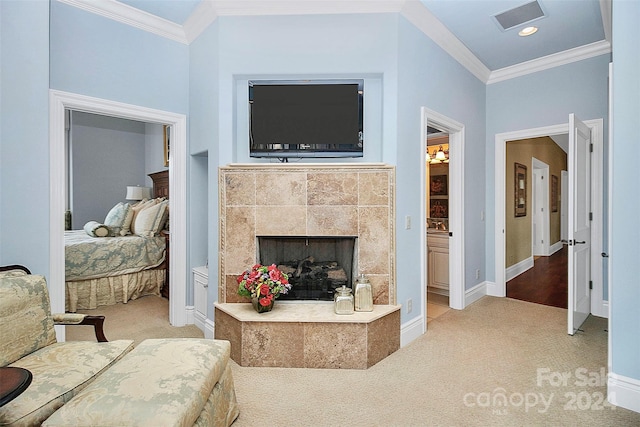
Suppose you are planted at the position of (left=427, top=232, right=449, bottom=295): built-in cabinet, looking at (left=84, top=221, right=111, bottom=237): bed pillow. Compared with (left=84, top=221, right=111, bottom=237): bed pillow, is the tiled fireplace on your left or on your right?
left

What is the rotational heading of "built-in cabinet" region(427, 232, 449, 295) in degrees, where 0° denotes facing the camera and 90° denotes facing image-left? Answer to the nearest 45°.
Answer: approximately 45°

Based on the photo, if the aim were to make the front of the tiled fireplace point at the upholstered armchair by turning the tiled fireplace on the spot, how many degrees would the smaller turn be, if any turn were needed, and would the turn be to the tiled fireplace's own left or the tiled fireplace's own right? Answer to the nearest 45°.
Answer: approximately 45° to the tiled fireplace's own right

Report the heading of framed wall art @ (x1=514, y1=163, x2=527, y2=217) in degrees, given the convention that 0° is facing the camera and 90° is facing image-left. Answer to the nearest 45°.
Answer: approximately 315°

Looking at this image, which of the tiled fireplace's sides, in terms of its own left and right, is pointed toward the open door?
left

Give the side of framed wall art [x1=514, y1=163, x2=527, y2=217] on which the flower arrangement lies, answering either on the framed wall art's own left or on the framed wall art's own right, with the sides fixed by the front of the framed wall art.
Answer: on the framed wall art's own right

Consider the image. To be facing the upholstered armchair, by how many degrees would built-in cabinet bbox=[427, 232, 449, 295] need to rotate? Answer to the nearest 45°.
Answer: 0° — it already faces it

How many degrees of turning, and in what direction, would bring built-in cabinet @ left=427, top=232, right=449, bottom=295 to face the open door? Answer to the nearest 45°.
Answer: approximately 90° to its left

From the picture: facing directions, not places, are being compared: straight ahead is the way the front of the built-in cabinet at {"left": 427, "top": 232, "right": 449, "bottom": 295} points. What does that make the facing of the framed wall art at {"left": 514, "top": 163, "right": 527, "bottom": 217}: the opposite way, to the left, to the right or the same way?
to the left

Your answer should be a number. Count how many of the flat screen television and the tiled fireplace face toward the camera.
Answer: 2
